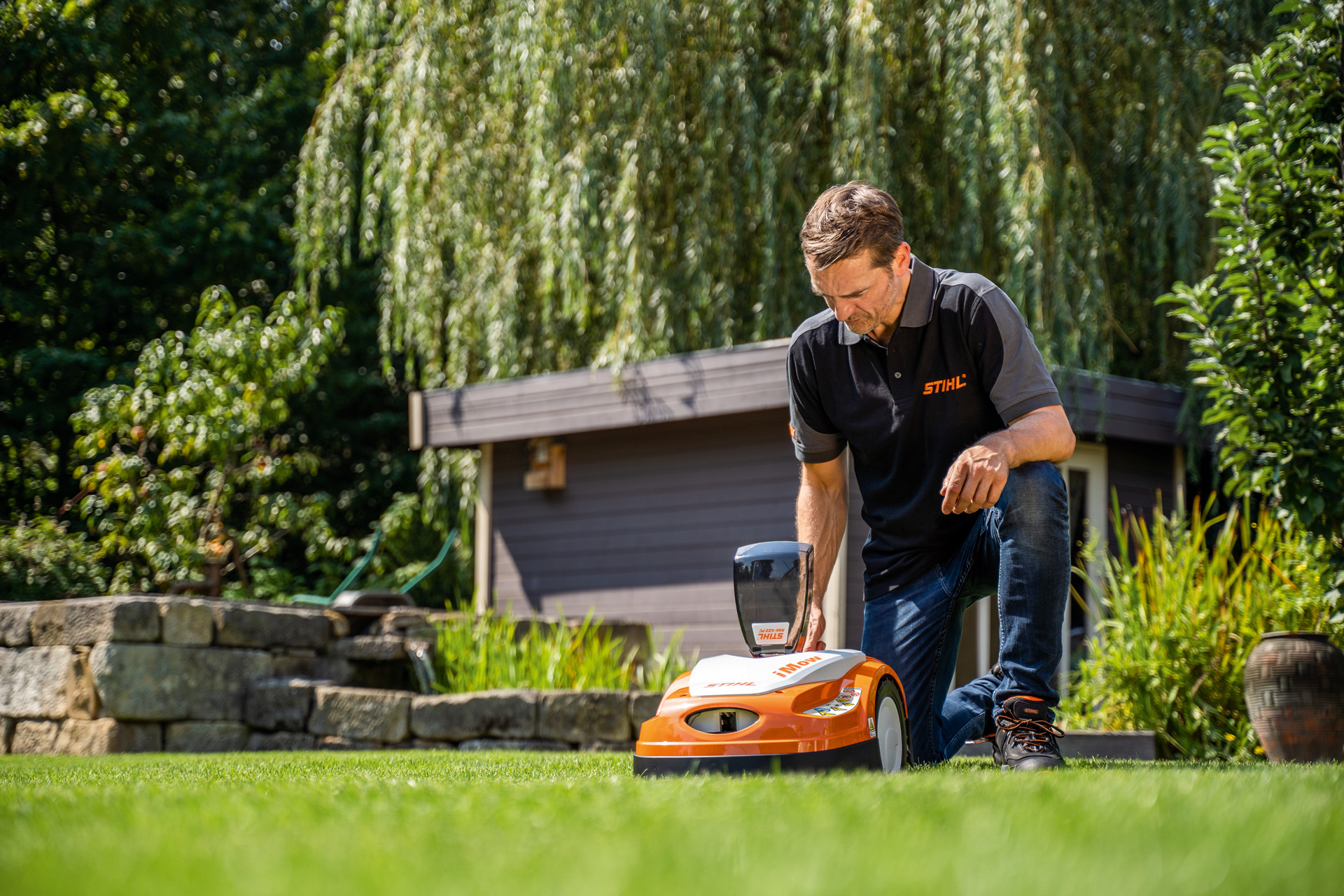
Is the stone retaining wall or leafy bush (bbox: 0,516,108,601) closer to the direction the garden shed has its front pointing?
the stone retaining wall

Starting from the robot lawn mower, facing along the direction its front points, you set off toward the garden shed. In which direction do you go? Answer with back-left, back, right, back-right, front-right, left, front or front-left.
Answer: back-right

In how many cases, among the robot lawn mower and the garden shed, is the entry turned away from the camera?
0

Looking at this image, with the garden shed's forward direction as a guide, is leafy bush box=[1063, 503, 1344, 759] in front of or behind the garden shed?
in front

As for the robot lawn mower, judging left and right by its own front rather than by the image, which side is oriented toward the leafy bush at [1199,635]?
back

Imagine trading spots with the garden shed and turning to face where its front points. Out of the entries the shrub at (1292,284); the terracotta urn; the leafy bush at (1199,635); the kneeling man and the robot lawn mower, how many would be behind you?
0

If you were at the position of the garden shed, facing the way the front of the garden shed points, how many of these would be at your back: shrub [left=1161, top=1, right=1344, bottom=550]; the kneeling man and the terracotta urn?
0

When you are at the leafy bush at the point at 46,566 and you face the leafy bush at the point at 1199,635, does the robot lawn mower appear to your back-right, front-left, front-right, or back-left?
front-right

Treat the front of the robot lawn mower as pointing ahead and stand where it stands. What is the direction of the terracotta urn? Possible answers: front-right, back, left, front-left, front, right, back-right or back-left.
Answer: back

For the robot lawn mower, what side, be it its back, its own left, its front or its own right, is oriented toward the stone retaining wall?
right

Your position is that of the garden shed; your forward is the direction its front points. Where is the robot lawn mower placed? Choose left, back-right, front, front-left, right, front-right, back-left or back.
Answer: front-right

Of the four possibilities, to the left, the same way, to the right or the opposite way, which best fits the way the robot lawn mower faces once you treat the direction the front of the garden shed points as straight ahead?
to the right

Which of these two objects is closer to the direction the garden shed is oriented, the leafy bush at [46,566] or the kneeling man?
the kneeling man

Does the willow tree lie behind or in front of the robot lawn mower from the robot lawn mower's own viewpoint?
behind

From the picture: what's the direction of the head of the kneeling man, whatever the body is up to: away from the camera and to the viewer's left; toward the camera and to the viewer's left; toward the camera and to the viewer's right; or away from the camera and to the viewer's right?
toward the camera and to the viewer's left

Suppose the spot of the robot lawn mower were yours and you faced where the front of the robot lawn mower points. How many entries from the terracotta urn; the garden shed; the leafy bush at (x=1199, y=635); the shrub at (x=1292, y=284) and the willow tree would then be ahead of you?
0

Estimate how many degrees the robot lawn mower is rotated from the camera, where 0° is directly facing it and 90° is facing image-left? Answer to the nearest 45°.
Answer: approximately 45°
